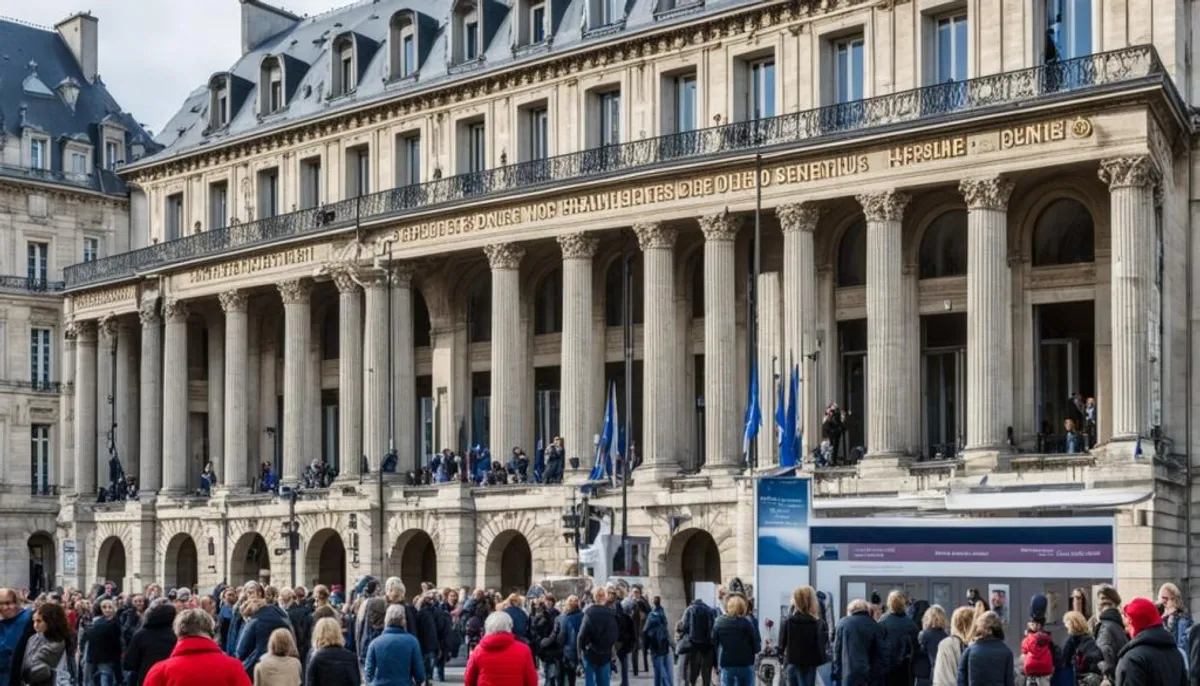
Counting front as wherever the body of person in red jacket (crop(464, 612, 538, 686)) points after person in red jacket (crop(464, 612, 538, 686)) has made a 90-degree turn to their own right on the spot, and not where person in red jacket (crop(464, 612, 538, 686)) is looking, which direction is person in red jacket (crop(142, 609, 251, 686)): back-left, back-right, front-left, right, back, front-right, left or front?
back-right

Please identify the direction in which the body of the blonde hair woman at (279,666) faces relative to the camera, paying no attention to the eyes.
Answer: away from the camera

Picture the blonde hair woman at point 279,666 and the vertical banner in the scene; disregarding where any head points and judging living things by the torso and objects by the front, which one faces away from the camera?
the blonde hair woman

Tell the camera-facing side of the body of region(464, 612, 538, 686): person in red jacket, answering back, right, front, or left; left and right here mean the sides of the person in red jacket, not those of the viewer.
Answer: back

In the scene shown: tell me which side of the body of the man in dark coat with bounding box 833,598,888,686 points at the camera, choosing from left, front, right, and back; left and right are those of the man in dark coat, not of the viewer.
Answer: back

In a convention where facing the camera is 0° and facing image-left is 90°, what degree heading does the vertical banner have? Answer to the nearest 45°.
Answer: approximately 0°

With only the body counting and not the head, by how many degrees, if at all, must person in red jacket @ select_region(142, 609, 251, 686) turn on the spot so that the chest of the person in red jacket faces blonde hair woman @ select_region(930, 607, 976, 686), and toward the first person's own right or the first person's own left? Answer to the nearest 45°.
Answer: approximately 45° to the first person's own right

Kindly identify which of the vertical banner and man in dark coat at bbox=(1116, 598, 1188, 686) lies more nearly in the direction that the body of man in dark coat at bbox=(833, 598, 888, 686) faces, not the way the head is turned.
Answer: the vertical banner

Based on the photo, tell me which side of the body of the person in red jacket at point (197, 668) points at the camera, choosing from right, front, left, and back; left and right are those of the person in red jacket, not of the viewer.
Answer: back

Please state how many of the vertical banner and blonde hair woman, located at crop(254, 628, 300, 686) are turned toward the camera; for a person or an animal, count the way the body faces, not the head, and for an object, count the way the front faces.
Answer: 1

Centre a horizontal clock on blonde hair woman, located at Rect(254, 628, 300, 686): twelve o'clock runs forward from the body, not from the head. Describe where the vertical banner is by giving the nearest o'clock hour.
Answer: The vertical banner is roughly at 1 o'clock from the blonde hair woman.

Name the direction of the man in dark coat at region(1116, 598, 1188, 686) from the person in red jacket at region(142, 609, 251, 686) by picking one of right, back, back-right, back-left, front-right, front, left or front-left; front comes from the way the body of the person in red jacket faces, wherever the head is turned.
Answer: right

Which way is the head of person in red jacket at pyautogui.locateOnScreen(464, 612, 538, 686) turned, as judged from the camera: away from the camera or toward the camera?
away from the camera

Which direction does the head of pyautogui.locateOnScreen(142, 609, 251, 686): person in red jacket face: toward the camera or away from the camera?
away from the camera

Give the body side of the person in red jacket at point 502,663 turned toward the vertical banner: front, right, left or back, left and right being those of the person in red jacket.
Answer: front
